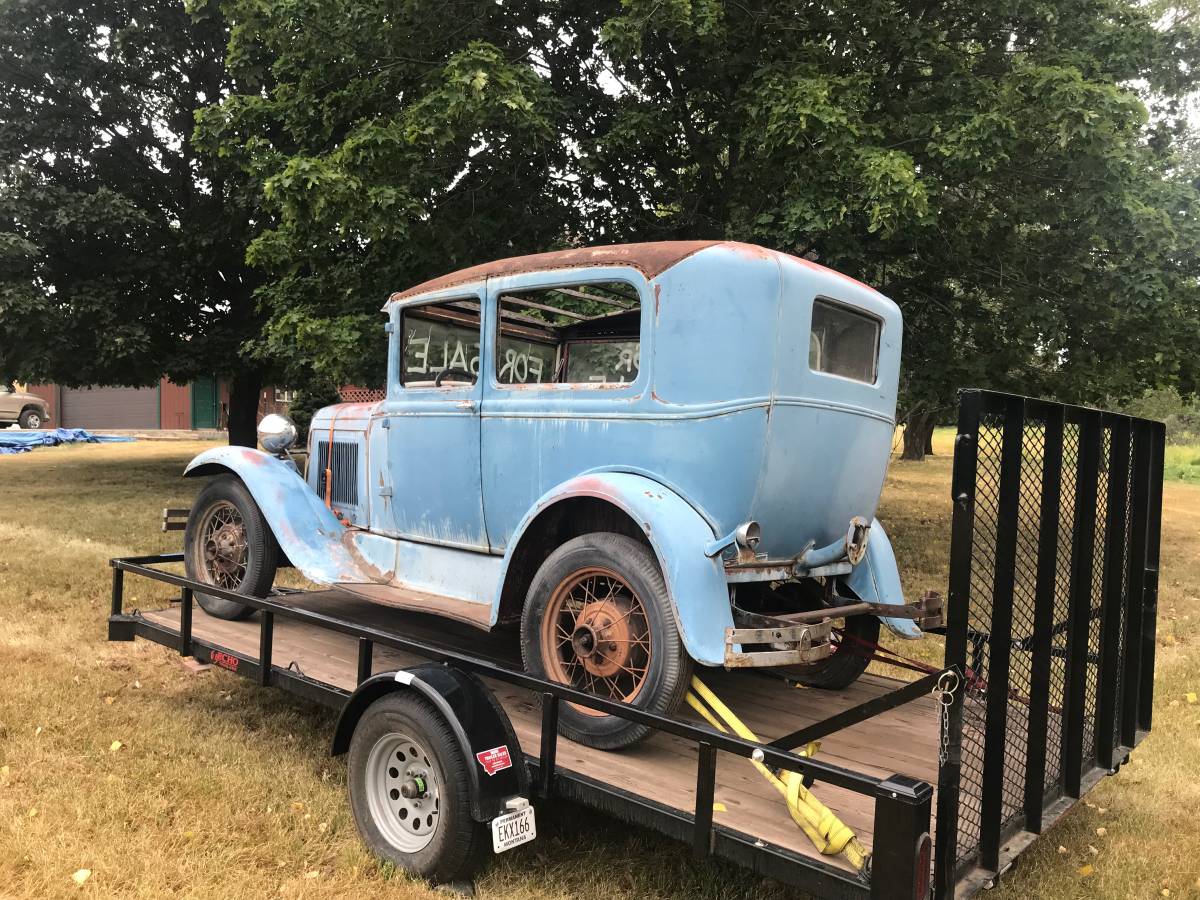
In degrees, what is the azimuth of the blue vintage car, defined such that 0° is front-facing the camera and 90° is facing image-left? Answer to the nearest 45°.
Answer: approximately 135°

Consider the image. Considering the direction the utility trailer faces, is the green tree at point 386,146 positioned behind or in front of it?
in front

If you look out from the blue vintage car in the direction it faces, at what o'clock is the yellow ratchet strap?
The yellow ratchet strap is roughly at 7 o'clock from the blue vintage car.

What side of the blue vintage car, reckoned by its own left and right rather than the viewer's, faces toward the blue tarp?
front

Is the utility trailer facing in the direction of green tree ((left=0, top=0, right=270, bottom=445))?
yes

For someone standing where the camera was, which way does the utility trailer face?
facing away from the viewer and to the left of the viewer

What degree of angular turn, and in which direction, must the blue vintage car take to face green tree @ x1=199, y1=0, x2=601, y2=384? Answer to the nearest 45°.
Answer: approximately 45° to its right

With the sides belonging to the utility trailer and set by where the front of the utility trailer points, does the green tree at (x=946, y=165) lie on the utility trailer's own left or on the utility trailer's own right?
on the utility trailer's own right

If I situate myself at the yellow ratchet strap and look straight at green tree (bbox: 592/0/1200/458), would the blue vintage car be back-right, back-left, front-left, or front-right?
front-left

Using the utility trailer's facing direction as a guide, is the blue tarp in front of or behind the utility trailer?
in front

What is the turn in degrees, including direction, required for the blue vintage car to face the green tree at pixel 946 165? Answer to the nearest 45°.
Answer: approximately 90° to its right
